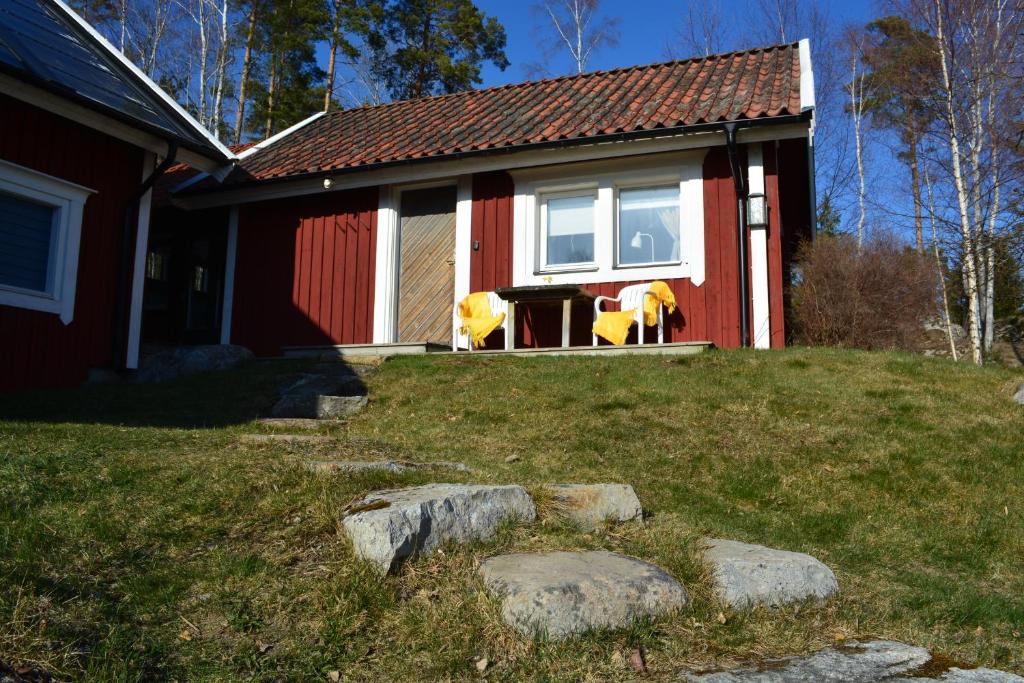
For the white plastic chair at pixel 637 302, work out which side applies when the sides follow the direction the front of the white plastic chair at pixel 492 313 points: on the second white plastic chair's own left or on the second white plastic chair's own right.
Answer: on the second white plastic chair's own left

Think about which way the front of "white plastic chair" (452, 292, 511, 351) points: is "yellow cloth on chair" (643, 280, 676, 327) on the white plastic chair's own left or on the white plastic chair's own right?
on the white plastic chair's own left

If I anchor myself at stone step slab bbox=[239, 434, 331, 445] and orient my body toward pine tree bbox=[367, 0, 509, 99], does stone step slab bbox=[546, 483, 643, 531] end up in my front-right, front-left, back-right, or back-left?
back-right

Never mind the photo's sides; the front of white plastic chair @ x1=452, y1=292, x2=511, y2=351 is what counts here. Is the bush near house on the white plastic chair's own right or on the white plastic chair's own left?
on the white plastic chair's own left
